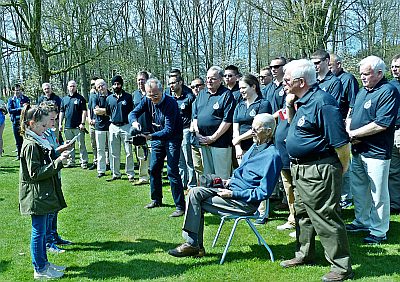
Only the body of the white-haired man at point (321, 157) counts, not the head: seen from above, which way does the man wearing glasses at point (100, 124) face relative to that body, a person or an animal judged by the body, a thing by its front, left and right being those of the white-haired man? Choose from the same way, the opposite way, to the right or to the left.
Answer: to the left

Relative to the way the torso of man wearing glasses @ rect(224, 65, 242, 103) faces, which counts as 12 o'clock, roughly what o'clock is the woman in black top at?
The woman in black top is roughly at 10 o'clock from the man wearing glasses.

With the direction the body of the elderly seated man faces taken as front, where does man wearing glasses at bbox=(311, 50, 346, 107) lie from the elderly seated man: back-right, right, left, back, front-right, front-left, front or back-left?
back-right

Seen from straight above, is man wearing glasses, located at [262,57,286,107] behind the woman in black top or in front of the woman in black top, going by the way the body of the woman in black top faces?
behind

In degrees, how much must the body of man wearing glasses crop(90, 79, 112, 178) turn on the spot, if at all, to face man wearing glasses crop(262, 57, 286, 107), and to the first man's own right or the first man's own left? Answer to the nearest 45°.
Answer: approximately 45° to the first man's own left

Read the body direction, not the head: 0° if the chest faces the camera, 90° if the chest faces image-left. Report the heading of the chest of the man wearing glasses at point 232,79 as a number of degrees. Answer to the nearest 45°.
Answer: approximately 45°

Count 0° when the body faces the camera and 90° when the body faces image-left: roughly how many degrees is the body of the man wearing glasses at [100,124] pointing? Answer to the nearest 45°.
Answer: approximately 0°

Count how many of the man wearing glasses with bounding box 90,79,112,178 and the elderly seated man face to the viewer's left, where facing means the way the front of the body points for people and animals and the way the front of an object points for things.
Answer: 1

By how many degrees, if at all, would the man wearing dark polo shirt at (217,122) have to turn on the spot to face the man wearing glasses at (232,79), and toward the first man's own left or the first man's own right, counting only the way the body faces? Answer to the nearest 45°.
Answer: approximately 180°

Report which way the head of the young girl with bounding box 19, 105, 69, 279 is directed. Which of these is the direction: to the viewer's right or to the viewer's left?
to the viewer's right

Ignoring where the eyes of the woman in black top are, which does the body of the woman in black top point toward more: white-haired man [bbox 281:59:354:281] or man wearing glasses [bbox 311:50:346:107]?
the white-haired man

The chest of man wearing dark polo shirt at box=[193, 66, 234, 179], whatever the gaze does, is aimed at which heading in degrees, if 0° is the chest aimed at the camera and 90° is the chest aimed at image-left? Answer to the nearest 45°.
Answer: approximately 45°

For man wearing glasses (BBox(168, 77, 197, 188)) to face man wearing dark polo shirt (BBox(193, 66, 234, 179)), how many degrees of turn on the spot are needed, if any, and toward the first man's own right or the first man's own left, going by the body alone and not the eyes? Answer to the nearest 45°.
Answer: approximately 45° to the first man's own left

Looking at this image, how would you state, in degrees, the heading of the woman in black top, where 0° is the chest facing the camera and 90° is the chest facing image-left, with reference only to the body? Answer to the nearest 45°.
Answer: approximately 45°

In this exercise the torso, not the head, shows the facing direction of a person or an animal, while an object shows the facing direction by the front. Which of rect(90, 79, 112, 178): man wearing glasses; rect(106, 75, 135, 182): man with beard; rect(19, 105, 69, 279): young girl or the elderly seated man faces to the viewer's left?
the elderly seated man
